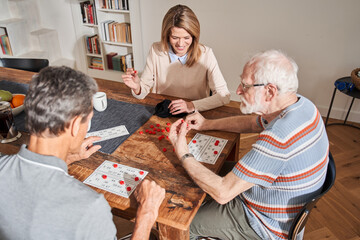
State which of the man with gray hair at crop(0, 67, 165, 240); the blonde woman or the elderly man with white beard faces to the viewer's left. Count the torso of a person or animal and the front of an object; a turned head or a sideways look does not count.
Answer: the elderly man with white beard

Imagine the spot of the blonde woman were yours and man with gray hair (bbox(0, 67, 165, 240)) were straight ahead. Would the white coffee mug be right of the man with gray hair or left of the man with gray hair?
right

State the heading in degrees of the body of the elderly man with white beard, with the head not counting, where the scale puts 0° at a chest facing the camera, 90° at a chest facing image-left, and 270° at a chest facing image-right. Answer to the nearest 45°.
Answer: approximately 90°

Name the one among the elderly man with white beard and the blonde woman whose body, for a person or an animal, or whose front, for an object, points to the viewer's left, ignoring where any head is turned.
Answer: the elderly man with white beard

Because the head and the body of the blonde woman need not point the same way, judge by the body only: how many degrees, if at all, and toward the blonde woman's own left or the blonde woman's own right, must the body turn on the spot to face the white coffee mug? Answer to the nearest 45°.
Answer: approximately 45° to the blonde woman's own right

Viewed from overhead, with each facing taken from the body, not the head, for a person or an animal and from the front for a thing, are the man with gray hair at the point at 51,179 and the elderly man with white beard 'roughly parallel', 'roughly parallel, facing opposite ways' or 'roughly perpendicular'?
roughly perpendicular

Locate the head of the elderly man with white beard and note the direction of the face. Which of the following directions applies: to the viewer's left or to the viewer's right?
to the viewer's left

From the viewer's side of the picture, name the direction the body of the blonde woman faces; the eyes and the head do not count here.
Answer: toward the camera

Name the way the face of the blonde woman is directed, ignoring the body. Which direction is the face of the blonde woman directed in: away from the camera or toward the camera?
toward the camera

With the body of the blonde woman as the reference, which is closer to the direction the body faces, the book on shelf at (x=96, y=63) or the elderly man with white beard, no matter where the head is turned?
the elderly man with white beard

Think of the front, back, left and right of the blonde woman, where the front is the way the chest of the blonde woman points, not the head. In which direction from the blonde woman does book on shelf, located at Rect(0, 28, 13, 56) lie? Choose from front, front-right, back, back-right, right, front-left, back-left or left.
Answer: back-right

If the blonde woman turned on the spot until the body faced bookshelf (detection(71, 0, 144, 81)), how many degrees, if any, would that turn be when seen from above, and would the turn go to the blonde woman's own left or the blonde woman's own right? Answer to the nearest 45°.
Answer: approximately 135° to the blonde woman's own right

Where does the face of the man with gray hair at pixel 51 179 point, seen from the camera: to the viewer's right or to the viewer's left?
to the viewer's right

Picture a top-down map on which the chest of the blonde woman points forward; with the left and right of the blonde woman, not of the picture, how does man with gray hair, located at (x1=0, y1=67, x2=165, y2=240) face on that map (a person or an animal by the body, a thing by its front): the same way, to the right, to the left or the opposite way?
the opposite way

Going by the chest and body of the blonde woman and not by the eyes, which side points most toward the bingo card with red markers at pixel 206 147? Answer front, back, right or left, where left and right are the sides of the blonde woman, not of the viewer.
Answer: front

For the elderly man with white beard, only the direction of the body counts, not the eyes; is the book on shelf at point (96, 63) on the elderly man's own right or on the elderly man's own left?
on the elderly man's own right
